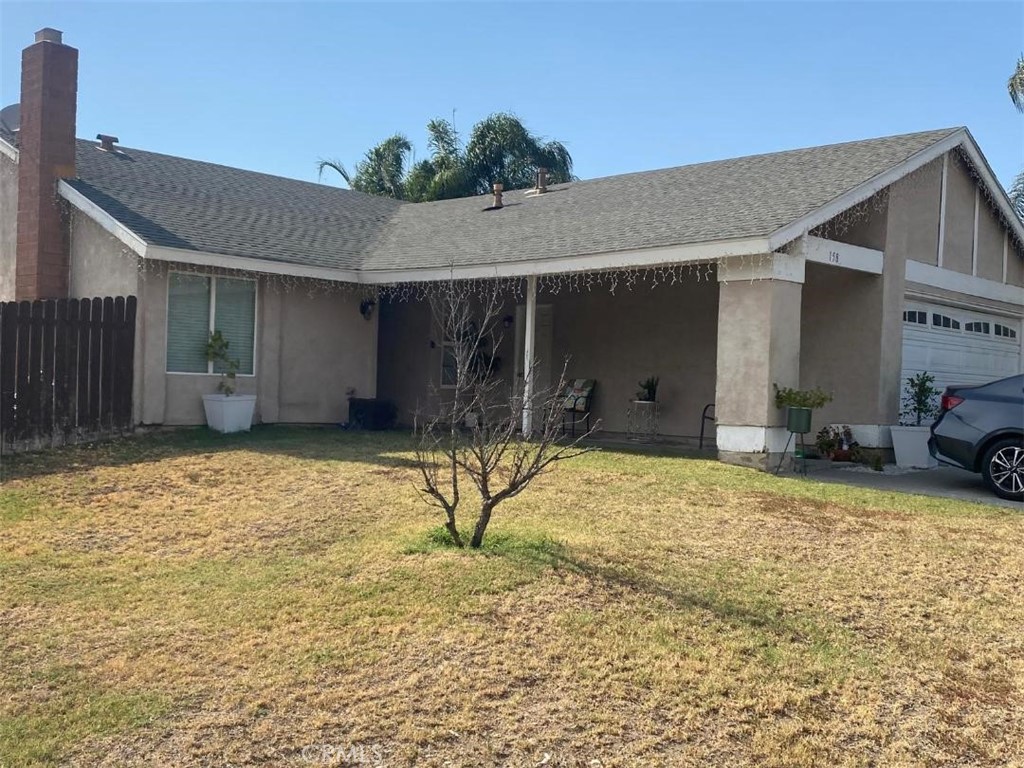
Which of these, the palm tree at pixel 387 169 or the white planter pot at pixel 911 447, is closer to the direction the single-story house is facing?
the white planter pot

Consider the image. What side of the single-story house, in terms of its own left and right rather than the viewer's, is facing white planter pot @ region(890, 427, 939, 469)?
front

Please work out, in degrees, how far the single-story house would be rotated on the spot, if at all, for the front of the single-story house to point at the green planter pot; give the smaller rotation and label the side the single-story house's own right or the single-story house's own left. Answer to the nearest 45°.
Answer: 0° — it already faces it

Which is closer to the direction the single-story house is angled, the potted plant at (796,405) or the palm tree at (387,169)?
the potted plant

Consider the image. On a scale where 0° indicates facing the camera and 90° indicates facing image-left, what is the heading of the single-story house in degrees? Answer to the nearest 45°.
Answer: approximately 315°

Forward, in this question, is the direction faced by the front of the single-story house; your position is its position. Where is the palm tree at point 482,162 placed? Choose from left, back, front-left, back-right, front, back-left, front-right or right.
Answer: back-left

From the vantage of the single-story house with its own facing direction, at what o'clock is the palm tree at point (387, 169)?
The palm tree is roughly at 5 o'clock from the single-story house.
